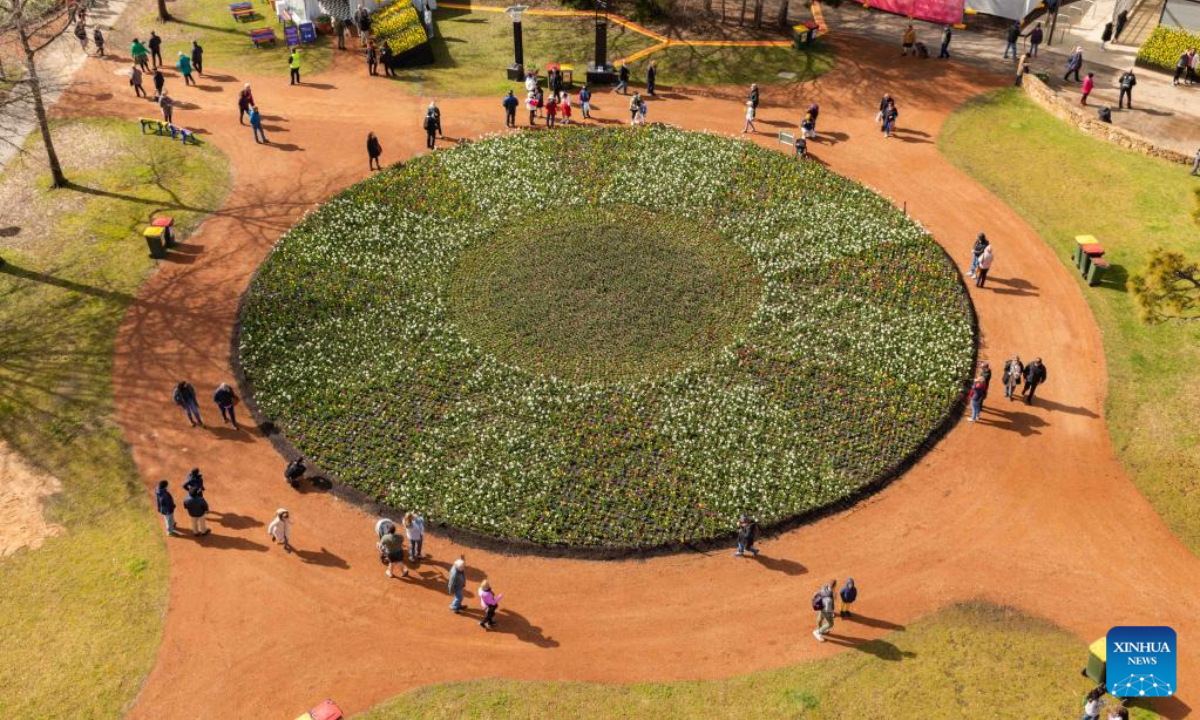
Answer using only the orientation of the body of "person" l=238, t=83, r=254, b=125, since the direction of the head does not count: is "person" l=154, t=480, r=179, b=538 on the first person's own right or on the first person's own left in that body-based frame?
on the first person's own right

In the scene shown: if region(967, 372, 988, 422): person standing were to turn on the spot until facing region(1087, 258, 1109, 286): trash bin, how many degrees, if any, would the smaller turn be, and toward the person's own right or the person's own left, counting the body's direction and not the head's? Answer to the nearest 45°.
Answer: approximately 90° to the person's own right

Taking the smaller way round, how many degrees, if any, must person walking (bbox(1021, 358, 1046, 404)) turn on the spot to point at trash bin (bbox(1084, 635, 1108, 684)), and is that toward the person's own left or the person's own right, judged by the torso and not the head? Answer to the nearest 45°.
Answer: approximately 45° to the person's own left

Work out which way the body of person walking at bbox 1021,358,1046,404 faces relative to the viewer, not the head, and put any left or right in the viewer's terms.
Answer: facing the viewer and to the left of the viewer

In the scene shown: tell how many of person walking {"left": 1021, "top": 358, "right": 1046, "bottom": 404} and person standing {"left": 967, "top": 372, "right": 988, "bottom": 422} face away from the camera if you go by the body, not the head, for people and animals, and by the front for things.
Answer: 0
